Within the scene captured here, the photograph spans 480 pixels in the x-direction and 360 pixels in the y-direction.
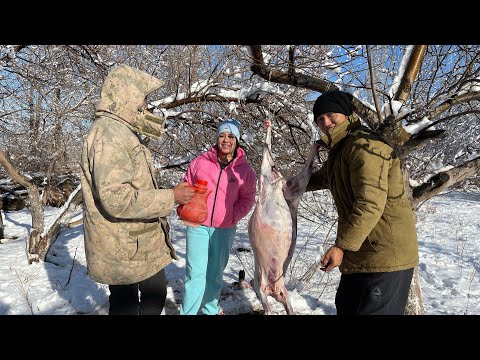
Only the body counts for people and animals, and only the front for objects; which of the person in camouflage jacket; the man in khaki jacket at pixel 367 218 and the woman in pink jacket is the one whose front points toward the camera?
the woman in pink jacket

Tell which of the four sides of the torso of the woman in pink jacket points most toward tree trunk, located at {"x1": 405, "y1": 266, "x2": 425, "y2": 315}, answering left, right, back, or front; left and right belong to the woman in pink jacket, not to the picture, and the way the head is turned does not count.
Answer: left

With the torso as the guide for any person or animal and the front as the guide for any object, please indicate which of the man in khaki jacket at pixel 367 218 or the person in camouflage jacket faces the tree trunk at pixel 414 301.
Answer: the person in camouflage jacket

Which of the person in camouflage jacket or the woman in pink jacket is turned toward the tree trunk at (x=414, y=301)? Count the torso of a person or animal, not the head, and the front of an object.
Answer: the person in camouflage jacket

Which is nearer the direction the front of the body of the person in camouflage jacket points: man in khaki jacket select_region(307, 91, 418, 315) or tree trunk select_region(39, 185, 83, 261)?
the man in khaki jacket

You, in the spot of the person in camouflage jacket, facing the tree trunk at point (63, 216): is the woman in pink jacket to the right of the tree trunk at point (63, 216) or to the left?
right

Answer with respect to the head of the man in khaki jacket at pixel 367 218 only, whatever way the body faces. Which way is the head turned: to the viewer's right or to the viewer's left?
to the viewer's left

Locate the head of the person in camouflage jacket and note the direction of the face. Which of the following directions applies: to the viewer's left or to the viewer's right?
to the viewer's right

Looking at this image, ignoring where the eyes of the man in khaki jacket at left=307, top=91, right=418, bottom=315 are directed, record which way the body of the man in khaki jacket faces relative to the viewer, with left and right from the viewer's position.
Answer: facing to the left of the viewer

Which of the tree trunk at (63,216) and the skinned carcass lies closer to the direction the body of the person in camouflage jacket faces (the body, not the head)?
the skinned carcass

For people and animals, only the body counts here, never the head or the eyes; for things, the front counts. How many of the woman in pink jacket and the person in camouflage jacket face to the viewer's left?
0

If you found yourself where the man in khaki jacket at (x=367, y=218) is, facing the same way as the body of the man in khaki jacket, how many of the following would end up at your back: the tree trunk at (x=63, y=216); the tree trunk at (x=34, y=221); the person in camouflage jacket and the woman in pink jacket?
0

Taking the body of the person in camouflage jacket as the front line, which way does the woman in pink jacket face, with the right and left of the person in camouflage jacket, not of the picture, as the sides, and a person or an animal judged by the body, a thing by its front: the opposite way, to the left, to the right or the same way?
to the right

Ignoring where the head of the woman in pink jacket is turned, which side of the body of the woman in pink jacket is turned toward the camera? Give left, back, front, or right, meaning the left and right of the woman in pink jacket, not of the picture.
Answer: front

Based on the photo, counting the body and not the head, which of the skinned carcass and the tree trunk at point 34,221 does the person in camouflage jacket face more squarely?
the skinned carcass

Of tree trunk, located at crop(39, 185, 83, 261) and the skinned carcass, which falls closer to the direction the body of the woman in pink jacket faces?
the skinned carcass

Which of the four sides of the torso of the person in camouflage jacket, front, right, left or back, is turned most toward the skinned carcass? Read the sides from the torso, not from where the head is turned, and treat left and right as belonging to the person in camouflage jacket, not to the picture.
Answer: front
